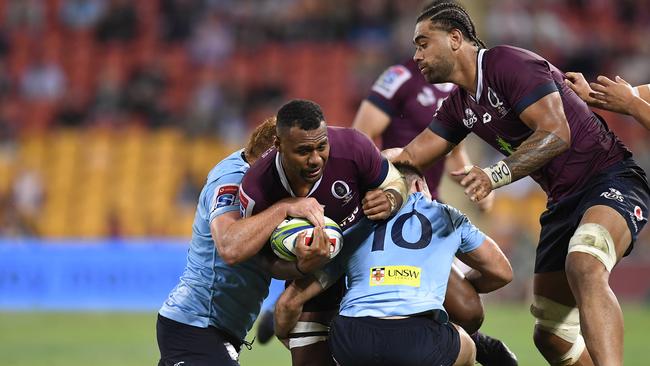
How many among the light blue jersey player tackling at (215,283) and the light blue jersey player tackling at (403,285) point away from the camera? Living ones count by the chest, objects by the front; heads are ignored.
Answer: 1

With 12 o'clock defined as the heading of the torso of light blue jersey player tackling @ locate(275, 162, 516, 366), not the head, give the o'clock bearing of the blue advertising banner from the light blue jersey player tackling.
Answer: The blue advertising banner is roughly at 11 o'clock from the light blue jersey player tackling.

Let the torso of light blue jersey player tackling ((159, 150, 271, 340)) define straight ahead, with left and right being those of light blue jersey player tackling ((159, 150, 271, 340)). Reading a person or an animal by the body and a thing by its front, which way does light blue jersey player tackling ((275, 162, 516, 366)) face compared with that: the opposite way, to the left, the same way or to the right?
to the left

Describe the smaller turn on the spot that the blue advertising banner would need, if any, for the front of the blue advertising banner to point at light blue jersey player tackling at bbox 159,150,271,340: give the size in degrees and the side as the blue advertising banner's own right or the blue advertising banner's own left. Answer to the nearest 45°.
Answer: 0° — it already faces them

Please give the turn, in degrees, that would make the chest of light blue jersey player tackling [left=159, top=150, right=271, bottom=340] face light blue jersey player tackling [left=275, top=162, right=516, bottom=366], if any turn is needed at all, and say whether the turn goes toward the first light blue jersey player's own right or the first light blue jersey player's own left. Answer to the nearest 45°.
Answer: approximately 45° to the first light blue jersey player's own right

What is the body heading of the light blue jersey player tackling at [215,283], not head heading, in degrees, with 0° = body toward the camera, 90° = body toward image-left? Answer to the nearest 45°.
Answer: approximately 270°

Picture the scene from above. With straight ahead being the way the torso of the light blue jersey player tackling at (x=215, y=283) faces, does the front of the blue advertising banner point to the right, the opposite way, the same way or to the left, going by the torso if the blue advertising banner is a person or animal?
to the right

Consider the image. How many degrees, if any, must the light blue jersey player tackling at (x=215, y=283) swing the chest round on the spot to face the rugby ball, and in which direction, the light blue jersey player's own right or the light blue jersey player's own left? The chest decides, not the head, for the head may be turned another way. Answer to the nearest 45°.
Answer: approximately 45° to the light blue jersey player's own right

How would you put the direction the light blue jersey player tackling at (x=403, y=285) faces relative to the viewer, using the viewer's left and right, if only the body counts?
facing away from the viewer

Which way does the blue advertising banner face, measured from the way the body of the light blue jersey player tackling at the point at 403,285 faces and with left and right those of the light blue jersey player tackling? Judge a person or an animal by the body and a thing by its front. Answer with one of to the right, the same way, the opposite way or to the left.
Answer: the opposite way
